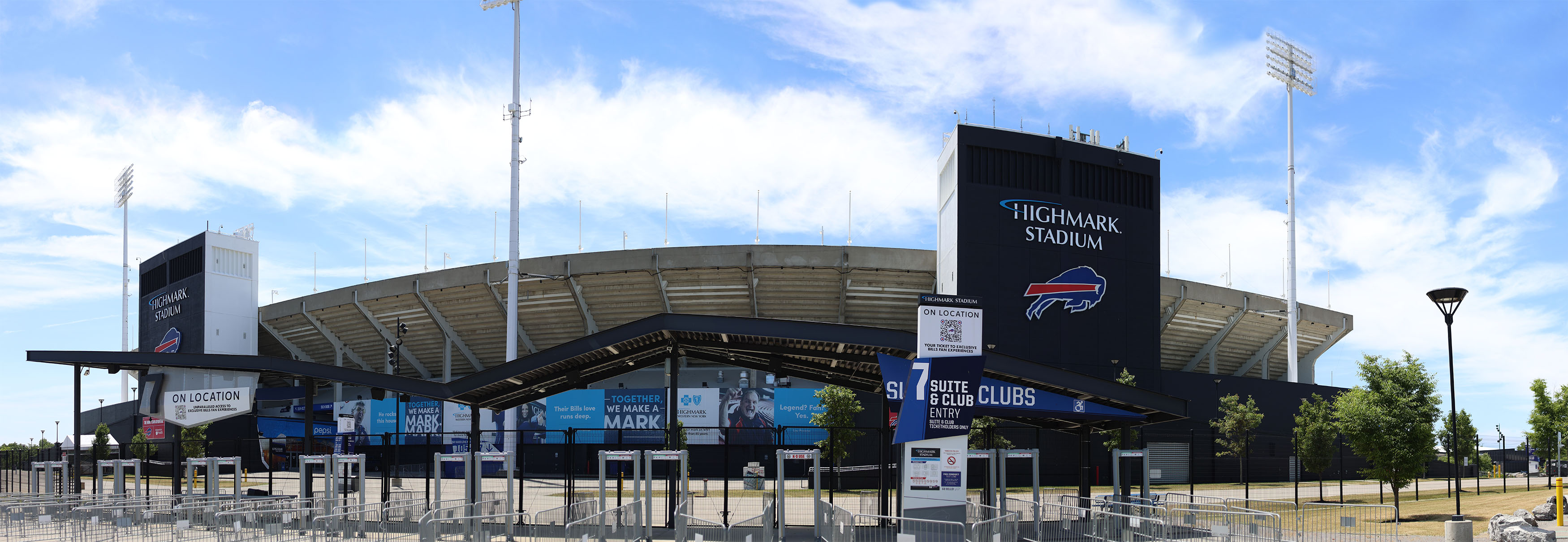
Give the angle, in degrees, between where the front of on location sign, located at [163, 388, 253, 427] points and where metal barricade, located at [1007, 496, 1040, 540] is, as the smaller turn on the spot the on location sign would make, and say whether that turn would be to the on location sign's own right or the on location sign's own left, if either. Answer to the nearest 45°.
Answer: approximately 45° to the on location sign's own left

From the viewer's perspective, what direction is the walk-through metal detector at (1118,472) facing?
toward the camera

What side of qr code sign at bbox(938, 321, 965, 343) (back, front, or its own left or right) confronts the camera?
front

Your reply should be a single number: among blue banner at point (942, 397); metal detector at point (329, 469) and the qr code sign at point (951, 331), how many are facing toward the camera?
3

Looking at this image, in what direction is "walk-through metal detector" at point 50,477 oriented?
toward the camera

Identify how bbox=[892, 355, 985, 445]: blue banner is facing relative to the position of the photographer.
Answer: facing the viewer

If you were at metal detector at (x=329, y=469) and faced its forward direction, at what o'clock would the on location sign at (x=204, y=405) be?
The on location sign is roughly at 5 o'clock from the metal detector.

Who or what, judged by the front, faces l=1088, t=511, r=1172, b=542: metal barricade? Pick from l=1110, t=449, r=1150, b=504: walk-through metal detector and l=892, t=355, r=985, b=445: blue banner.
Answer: the walk-through metal detector
